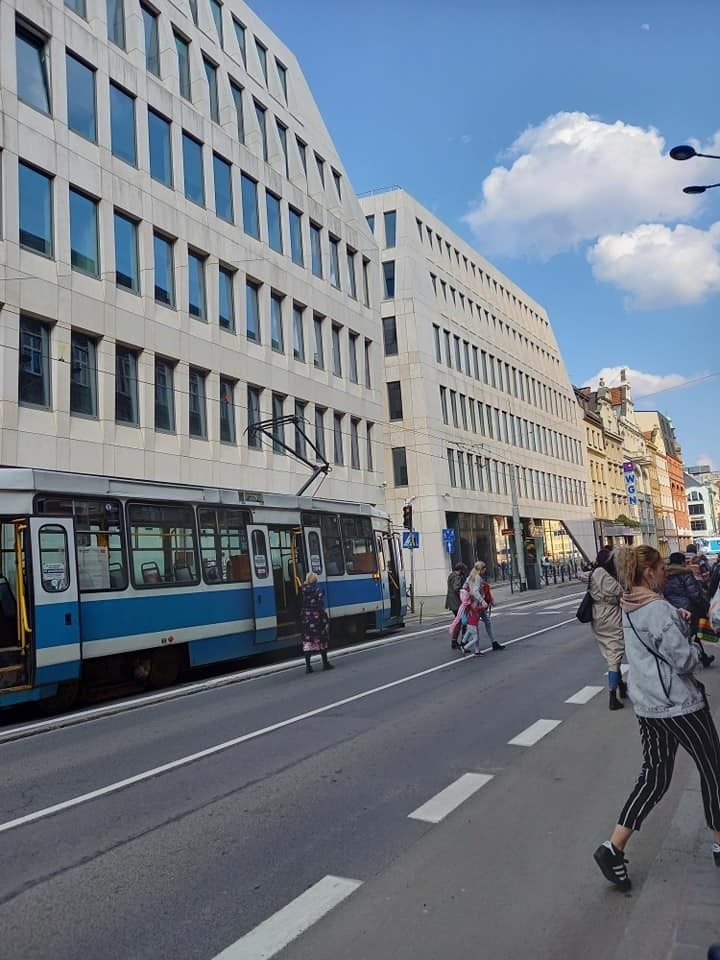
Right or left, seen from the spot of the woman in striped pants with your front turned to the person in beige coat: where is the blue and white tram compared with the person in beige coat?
left

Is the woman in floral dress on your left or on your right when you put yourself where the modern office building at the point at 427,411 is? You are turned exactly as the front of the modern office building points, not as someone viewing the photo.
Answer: on your right

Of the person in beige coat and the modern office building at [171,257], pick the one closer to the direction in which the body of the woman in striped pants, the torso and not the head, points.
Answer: the person in beige coat

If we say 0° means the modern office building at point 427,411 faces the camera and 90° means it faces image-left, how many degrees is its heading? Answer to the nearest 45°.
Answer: approximately 315°

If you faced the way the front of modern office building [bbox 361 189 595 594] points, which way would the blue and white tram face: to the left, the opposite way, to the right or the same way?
to the left

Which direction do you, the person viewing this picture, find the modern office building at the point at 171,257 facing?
facing the viewer and to the right of the viewer

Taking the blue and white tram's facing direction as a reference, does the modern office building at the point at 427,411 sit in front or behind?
in front

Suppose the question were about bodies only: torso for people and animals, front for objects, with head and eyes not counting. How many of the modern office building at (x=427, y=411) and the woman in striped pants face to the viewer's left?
0

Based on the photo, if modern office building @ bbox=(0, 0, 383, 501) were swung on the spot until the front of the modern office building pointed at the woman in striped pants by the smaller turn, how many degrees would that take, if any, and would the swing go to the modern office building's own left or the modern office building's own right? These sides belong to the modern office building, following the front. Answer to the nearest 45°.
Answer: approximately 45° to the modern office building's own right

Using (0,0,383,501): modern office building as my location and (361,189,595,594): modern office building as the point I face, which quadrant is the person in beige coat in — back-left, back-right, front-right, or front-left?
back-right

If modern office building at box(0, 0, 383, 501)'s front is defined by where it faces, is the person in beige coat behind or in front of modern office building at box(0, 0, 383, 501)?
in front

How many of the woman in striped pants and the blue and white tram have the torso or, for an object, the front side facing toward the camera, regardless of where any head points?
0
